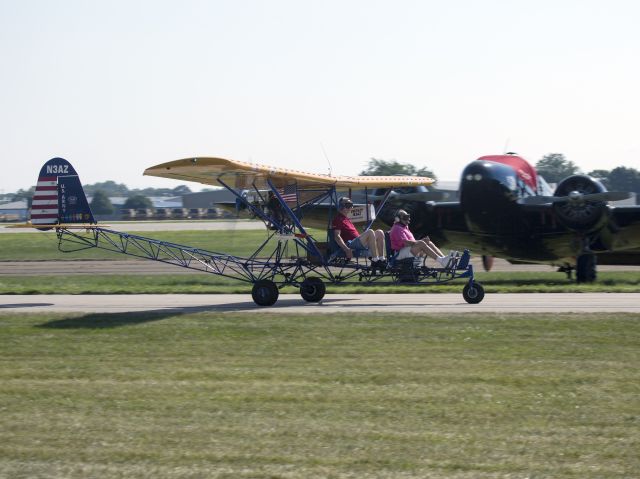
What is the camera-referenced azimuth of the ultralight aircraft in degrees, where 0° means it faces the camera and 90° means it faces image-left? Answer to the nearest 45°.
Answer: approximately 270°

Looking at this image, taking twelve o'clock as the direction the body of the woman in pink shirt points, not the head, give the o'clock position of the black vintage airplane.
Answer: The black vintage airplane is roughly at 10 o'clock from the woman in pink shirt.

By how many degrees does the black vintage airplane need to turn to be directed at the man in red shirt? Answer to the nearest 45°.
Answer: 0° — it already faces them

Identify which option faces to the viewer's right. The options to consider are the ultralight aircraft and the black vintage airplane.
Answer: the ultralight aircraft

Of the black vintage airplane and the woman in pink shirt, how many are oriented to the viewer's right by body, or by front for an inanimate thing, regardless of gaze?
1

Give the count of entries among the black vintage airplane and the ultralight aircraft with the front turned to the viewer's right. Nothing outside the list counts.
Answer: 1

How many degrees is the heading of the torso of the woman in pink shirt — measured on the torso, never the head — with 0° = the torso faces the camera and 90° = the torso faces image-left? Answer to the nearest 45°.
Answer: approximately 270°

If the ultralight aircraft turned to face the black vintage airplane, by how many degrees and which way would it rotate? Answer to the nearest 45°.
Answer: approximately 45° to its left

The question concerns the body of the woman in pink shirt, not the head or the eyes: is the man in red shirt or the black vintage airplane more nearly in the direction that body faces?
the black vintage airplane
